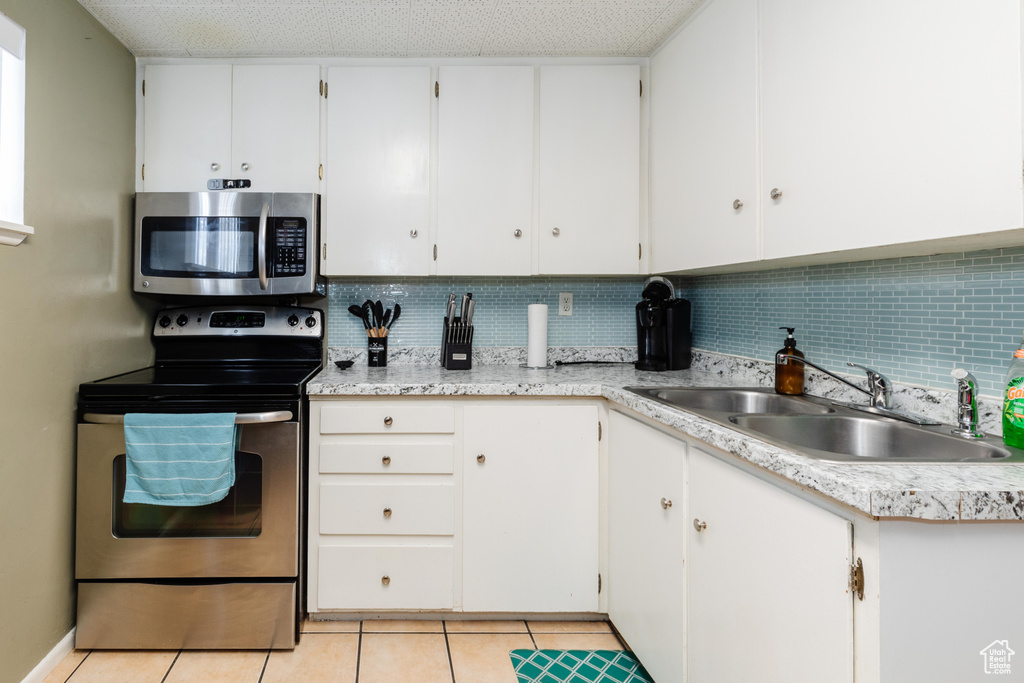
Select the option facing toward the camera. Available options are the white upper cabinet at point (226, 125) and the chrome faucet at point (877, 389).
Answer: the white upper cabinet

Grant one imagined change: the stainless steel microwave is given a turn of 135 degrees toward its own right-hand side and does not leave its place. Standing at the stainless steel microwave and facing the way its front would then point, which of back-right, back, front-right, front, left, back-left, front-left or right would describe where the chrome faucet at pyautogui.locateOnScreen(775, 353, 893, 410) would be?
back

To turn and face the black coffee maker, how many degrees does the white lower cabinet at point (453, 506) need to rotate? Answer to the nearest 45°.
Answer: approximately 90° to its left

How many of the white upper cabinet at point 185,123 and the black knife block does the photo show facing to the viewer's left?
0

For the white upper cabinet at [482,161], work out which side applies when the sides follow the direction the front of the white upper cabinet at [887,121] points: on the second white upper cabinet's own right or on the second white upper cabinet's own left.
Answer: on the second white upper cabinet's own right

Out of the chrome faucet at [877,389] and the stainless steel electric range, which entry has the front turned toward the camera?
the stainless steel electric range

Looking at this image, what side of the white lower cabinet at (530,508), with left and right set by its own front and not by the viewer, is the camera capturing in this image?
front

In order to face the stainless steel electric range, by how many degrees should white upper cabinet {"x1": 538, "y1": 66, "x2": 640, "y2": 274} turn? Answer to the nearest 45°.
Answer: approximately 45° to its right

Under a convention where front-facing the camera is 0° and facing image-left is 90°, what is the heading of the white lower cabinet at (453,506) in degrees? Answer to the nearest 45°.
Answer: approximately 0°

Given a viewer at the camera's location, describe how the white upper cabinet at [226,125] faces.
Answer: facing the viewer

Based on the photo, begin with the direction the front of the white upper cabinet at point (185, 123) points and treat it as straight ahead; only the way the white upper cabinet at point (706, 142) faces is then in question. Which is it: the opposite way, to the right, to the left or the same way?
to the right

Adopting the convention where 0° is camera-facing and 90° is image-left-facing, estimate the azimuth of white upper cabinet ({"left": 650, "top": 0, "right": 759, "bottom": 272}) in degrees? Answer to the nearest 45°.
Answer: approximately 45°

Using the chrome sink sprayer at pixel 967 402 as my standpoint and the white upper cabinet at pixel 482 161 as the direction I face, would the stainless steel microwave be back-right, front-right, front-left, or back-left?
front-left

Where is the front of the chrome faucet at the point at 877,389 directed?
to the viewer's left
